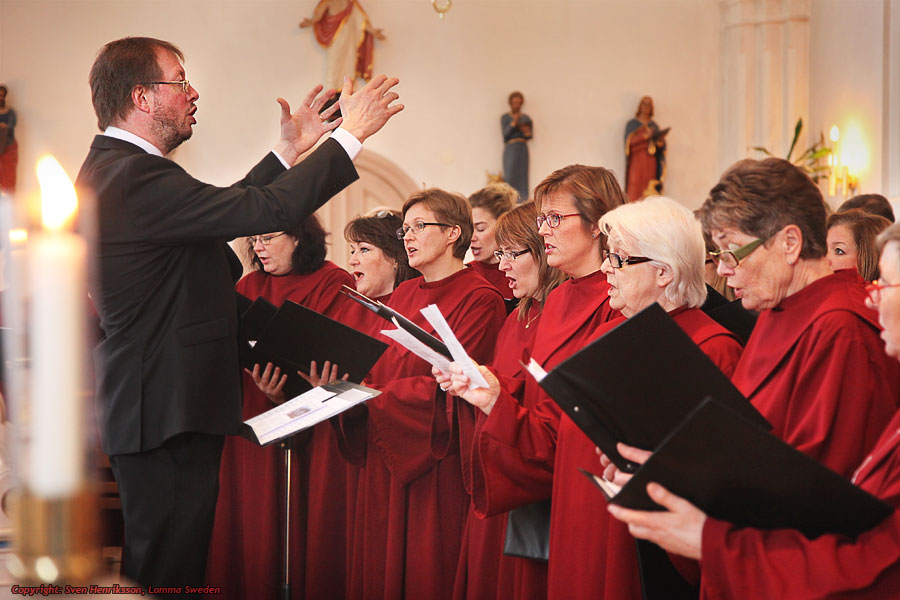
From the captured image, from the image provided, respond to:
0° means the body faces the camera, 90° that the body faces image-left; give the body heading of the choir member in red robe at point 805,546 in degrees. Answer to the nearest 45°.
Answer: approximately 90°

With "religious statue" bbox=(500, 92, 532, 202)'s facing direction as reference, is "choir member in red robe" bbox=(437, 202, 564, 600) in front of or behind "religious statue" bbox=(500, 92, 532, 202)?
in front

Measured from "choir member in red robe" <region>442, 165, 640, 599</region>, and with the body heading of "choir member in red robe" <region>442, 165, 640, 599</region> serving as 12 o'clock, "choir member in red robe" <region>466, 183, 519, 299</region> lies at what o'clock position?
"choir member in red robe" <region>466, 183, 519, 299</region> is roughly at 4 o'clock from "choir member in red robe" <region>442, 165, 640, 599</region>.

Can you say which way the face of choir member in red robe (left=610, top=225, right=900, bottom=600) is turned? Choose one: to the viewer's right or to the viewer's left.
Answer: to the viewer's left

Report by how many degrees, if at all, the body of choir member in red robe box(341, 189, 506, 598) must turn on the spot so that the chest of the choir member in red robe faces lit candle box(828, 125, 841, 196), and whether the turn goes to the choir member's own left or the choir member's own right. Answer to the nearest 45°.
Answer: approximately 180°

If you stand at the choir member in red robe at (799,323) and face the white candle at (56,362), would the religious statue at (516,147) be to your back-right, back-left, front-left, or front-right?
back-right

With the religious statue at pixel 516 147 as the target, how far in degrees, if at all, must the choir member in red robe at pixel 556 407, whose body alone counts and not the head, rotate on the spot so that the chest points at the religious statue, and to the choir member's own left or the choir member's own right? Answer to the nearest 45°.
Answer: approximately 135° to the choir member's own right

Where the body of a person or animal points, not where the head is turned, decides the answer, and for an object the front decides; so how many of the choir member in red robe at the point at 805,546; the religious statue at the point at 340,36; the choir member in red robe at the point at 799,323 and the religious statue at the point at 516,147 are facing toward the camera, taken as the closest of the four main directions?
2

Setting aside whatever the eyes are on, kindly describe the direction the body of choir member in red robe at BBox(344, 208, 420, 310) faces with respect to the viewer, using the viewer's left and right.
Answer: facing the viewer and to the left of the viewer

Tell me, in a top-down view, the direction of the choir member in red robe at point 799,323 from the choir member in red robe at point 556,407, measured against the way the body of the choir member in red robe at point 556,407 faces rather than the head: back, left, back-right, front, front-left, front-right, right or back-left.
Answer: left

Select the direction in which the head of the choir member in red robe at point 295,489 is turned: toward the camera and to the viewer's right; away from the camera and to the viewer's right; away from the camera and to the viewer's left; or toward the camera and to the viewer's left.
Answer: toward the camera and to the viewer's left

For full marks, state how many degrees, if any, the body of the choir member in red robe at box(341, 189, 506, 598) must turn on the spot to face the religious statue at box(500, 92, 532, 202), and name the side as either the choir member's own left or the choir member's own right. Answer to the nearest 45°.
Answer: approximately 135° to the choir member's own right

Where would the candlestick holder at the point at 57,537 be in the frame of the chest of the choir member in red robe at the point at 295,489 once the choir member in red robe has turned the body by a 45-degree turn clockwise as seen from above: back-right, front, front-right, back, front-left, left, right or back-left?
left

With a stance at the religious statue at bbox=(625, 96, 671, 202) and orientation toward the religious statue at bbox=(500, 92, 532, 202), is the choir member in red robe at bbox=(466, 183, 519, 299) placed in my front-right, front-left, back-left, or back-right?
front-left

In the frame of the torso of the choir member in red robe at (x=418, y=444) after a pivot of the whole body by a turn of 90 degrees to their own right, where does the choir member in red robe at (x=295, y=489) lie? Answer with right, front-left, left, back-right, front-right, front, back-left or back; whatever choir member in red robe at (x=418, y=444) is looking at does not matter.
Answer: front

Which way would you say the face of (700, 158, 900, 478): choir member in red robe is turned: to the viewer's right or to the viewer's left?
to the viewer's left

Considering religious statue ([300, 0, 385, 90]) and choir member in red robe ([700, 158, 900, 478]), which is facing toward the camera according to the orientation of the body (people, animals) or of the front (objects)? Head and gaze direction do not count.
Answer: the religious statue

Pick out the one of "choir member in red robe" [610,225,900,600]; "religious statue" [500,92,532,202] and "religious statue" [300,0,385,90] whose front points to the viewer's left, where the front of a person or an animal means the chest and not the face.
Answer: the choir member in red robe
